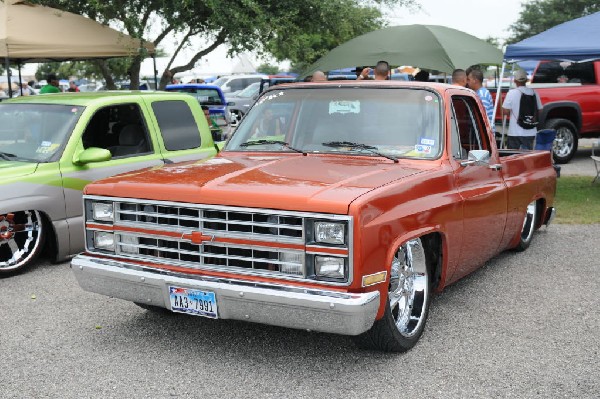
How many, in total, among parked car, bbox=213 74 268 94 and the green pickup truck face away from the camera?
0

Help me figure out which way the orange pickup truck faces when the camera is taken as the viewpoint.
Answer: facing the viewer and to the left of the viewer

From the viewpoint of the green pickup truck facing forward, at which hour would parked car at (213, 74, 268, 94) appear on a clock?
The parked car is roughly at 5 o'clock from the green pickup truck.

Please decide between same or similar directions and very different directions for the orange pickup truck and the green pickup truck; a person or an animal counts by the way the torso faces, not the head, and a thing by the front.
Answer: same or similar directions

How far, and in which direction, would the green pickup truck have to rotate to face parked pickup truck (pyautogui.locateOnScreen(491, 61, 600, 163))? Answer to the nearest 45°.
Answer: approximately 180°

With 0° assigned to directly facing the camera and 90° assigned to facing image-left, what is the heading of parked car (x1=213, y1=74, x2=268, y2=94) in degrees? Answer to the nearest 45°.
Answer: approximately 45°

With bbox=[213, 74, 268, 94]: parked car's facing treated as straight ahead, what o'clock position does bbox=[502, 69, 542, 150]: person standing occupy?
The person standing is roughly at 10 o'clock from the parked car.

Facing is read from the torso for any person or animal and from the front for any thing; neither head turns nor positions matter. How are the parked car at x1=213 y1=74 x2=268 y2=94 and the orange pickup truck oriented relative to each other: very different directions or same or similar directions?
same or similar directions

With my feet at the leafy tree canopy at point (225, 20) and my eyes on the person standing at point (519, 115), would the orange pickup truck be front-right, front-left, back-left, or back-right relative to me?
front-right

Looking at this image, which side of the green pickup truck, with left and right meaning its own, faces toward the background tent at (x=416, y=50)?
back

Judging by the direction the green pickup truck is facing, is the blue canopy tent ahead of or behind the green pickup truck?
behind

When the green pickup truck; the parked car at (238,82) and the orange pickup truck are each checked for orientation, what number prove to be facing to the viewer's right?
0

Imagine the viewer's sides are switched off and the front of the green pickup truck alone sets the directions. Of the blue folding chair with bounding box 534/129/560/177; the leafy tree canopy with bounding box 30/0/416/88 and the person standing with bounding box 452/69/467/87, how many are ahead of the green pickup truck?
0

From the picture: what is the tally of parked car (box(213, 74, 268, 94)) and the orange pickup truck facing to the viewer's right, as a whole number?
0

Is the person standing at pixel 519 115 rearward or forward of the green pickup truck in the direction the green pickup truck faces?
rearward
